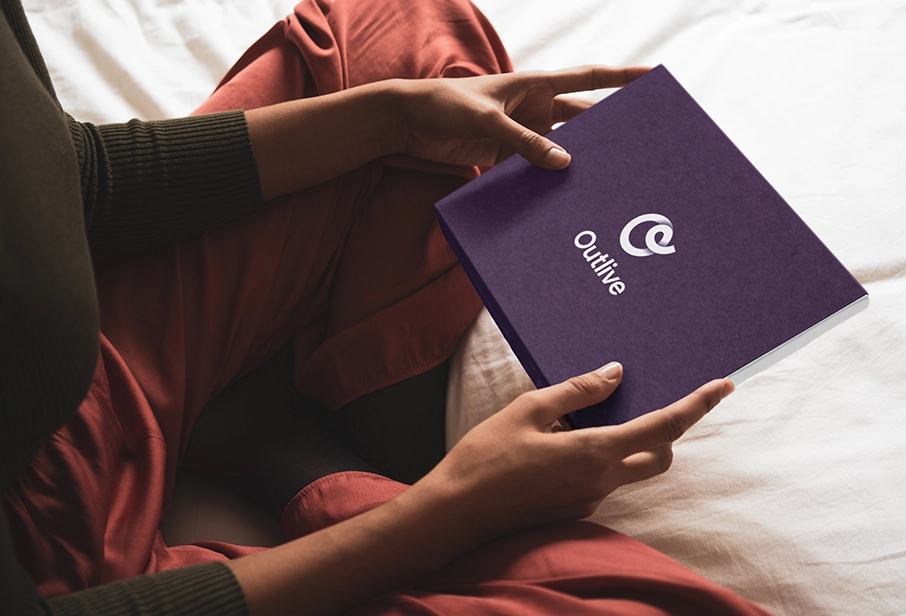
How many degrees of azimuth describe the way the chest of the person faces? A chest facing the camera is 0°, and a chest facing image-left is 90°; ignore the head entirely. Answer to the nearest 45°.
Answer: approximately 270°
